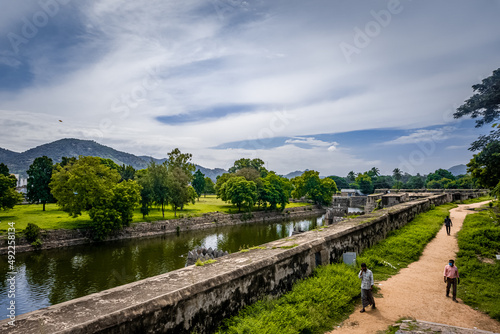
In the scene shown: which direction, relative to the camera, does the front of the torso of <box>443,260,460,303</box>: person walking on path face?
toward the camera

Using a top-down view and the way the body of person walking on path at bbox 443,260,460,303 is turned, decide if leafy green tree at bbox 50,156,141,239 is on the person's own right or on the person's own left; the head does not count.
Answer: on the person's own right

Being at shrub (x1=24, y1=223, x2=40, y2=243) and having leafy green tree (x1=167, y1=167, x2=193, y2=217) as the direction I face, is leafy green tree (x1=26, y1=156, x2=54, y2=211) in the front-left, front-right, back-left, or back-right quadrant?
front-left

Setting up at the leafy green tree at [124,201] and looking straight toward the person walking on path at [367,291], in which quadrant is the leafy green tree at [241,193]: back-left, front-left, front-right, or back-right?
back-left

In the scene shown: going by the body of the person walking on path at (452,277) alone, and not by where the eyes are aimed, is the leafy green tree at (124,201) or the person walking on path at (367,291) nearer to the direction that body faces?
the person walking on path

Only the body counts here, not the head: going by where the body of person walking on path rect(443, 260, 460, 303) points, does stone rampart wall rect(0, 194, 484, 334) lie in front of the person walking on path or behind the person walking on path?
in front

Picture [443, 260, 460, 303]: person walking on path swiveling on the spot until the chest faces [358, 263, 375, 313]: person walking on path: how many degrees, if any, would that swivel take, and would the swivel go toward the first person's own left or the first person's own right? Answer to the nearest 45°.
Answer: approximately 45° to the first person's own right

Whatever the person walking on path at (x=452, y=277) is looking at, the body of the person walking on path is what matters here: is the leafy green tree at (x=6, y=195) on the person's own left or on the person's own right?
on the person's own right

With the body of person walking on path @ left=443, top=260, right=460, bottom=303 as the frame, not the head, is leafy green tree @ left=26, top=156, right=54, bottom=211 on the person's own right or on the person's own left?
on the person's own right

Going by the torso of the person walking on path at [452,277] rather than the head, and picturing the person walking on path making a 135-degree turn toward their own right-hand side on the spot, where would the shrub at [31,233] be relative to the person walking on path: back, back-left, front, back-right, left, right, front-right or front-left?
front-left

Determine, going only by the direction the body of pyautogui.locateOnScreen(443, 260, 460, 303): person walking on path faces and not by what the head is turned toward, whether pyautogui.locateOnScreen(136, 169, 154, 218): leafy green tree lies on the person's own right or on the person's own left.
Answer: on the person's own right

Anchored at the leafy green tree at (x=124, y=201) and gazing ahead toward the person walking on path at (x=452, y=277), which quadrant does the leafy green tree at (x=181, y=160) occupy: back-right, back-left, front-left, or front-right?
back-left
